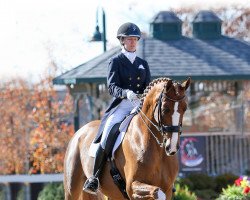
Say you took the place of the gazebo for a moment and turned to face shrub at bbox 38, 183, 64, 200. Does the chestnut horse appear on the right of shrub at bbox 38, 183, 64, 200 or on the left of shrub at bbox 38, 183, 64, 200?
left

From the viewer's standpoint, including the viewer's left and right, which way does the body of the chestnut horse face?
facing the viewer and to the right of the viewer

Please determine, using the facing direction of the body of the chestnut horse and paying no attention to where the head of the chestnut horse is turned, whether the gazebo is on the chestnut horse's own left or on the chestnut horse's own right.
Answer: on the chestnut horse's own left
